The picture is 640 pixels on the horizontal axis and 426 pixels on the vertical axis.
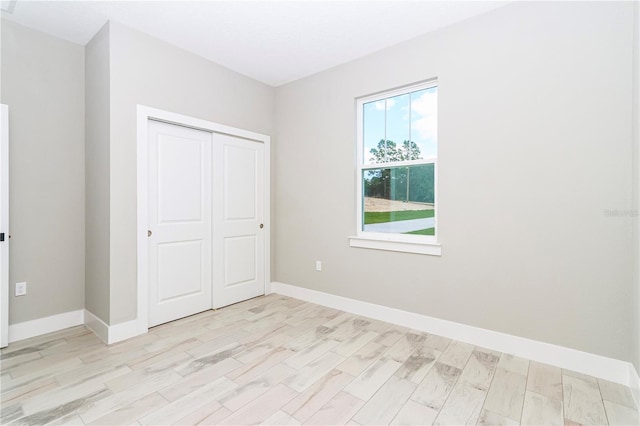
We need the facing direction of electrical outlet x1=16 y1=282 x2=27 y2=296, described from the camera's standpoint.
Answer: facing the viewer

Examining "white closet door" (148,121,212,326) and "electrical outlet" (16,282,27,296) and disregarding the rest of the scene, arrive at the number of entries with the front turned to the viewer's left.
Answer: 0

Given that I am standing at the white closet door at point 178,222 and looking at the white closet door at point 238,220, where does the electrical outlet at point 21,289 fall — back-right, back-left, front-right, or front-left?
back-left

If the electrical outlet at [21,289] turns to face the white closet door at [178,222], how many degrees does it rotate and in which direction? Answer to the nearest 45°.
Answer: approximately 45° to its left

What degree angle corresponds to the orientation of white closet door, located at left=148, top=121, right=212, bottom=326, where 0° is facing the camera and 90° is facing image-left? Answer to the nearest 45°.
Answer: approximately 315°

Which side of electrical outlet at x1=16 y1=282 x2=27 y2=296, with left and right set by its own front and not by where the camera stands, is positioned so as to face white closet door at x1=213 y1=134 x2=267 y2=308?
left

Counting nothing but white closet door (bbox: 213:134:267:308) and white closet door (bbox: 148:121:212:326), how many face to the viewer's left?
0

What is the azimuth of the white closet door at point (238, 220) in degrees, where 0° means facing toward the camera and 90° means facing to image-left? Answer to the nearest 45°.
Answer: approximately 315°

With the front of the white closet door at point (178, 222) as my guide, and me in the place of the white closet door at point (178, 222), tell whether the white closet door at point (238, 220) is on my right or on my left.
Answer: on my left

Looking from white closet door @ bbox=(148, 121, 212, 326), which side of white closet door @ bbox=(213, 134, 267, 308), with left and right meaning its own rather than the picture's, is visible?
right
